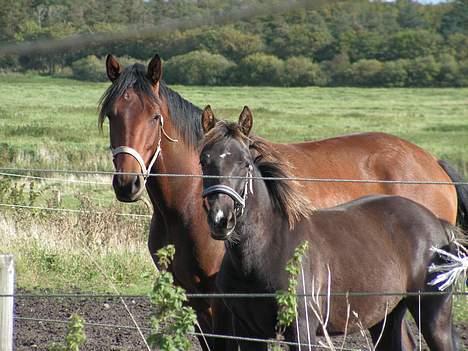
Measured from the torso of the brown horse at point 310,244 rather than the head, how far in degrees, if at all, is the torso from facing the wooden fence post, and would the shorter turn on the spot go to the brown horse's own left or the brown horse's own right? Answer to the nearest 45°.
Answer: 0° — it already faces it

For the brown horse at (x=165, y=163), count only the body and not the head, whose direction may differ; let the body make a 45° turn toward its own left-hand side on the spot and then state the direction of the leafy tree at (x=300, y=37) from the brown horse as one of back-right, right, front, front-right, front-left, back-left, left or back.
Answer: back

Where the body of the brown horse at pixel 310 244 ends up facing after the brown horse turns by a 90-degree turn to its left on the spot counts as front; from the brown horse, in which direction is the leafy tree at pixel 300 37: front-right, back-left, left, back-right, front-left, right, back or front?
back-left

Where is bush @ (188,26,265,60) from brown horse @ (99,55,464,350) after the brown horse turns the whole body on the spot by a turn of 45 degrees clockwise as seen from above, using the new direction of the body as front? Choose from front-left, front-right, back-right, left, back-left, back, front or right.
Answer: right

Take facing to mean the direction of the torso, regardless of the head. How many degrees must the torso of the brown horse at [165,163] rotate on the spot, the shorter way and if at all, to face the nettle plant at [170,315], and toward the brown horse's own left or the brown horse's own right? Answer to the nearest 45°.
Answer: approximately 45° to the brown horse's own left

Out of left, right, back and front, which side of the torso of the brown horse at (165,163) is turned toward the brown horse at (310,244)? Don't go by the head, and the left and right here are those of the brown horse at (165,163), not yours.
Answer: left

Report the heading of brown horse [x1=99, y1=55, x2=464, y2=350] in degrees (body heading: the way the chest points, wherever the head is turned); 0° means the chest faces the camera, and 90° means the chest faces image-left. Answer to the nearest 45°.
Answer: approximately 45°

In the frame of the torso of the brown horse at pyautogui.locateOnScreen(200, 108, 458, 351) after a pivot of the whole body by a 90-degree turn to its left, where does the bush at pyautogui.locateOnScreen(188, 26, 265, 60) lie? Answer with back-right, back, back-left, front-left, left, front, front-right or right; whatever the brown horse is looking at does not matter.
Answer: back-left

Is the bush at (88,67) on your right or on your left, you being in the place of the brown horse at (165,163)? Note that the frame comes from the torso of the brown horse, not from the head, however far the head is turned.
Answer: on your right

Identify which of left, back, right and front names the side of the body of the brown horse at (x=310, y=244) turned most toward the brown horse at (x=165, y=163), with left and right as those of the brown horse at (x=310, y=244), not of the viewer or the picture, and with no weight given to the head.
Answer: right
